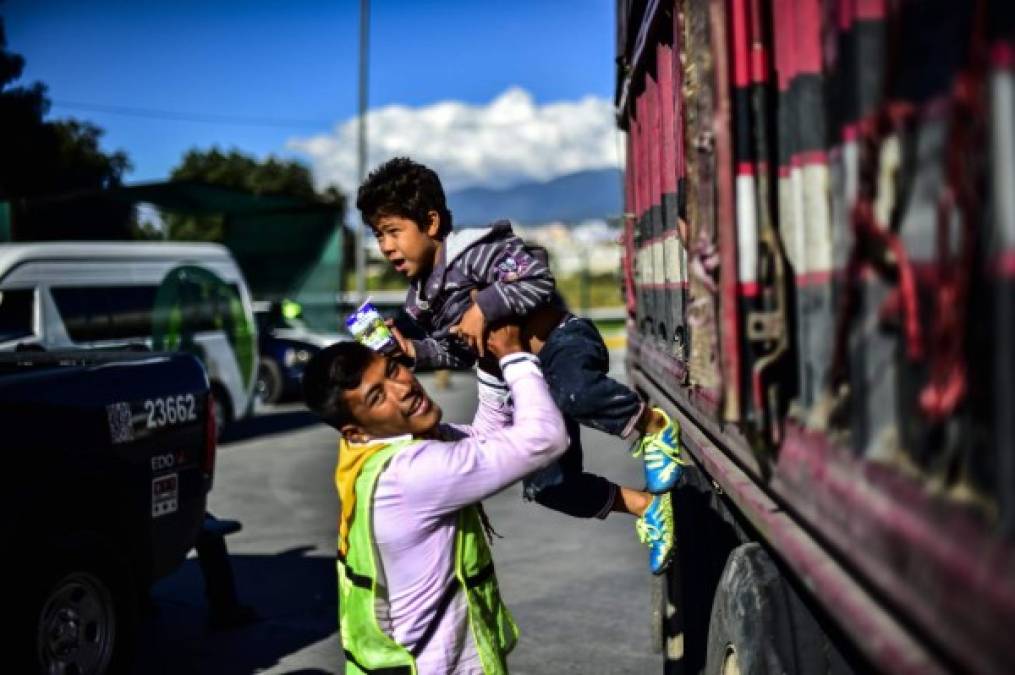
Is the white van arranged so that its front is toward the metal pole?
no

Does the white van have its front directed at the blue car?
no

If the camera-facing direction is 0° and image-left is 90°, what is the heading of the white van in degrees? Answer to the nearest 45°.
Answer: approximately 90°

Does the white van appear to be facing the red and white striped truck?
no

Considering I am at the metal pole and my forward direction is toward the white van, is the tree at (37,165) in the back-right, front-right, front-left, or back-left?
front-right

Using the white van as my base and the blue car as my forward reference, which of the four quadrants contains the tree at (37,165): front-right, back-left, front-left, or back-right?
front-left

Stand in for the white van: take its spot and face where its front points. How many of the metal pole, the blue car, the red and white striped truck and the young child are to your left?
2

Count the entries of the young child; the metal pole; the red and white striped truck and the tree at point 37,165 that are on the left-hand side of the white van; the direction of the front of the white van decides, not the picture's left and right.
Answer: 2

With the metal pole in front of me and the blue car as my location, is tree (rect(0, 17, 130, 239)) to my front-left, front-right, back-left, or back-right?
front-left

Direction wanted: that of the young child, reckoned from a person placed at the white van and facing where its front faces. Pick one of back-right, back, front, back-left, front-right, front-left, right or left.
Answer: left

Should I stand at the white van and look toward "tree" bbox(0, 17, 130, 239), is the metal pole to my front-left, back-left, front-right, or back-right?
front-right
